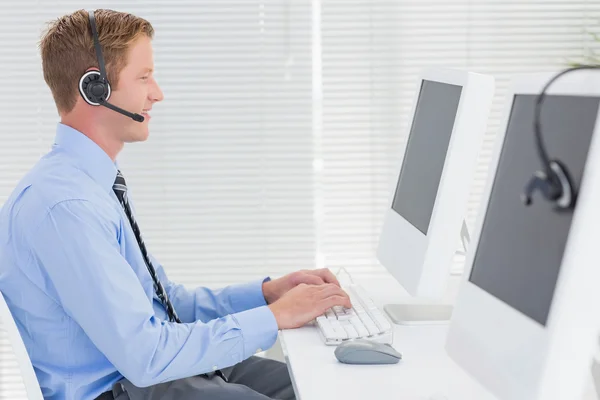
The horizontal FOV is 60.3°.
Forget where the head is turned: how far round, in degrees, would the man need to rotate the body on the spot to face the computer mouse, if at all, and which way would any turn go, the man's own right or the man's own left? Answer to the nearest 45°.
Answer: approximately 45° to the man's own right

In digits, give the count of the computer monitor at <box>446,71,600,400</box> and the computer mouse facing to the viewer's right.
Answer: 1

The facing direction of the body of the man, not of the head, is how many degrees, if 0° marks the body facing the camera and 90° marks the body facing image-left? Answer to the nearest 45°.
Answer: approximately 270°

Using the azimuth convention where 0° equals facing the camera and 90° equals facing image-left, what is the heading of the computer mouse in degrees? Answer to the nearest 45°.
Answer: approximately 270°

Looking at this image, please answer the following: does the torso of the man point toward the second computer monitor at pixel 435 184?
yes
